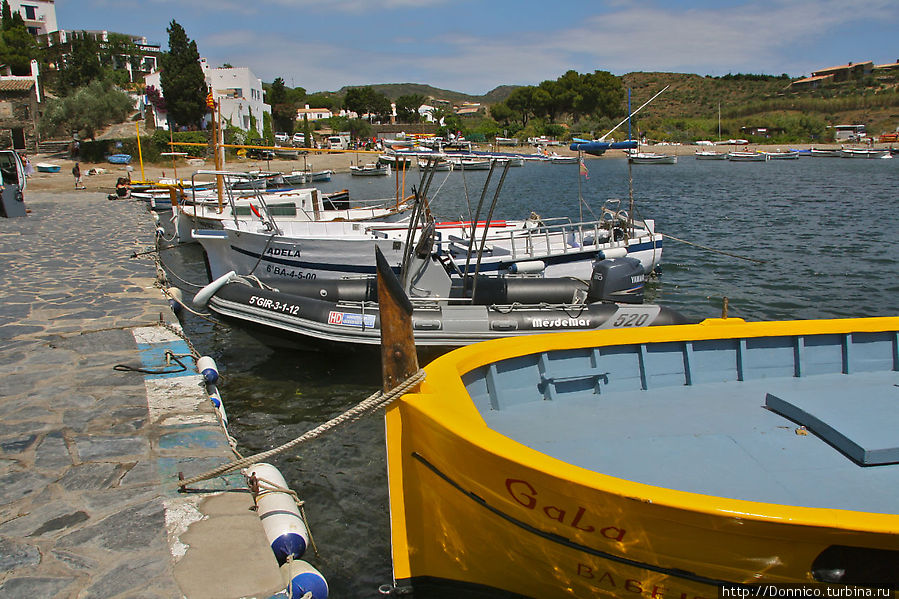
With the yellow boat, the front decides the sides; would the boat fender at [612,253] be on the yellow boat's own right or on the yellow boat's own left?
on the yellow boat's own right

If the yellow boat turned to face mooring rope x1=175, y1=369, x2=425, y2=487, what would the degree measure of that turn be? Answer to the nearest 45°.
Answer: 0° — it already faces it

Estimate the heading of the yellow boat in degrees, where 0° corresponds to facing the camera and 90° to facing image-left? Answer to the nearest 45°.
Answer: approximately 90°
